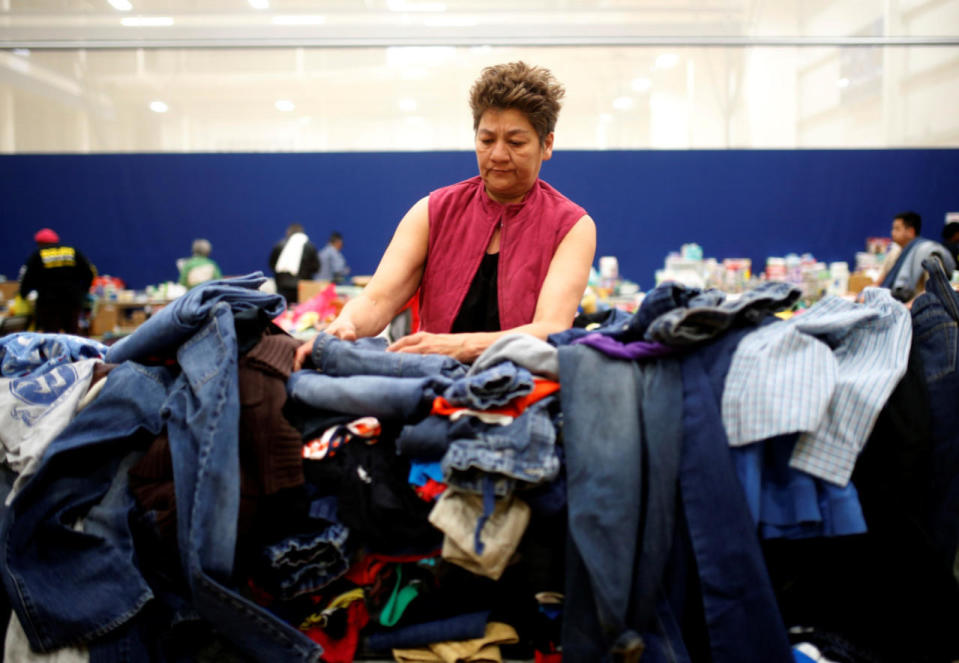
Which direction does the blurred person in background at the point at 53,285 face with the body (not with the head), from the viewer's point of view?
away from the camera

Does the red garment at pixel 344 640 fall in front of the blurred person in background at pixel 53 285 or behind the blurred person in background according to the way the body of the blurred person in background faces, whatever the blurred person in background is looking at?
behind

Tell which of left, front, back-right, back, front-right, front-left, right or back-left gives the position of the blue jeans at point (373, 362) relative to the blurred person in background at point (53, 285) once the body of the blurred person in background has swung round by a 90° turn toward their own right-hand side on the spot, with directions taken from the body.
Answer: right

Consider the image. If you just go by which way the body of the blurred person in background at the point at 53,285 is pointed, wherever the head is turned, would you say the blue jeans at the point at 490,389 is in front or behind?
behind

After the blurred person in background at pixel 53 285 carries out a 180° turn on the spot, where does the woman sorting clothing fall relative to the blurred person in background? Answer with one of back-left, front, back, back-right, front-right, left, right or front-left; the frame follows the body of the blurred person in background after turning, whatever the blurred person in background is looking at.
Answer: front

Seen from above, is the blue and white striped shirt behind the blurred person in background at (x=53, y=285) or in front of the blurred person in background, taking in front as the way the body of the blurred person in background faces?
behind

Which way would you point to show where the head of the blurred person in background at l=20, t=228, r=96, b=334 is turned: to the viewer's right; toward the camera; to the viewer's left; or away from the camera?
away from the camera

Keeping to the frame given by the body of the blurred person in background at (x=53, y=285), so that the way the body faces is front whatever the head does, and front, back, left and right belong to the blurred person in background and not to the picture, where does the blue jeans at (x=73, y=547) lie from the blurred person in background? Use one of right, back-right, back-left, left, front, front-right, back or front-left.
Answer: back

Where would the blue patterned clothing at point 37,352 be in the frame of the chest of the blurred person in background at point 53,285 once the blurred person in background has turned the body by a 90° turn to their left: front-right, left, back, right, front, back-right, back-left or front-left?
left

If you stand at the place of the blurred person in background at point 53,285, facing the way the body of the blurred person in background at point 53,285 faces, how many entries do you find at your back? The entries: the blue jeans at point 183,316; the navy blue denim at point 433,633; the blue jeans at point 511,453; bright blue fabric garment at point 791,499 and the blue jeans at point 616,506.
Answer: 5

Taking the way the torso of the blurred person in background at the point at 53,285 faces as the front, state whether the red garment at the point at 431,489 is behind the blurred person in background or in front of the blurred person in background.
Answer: behind
